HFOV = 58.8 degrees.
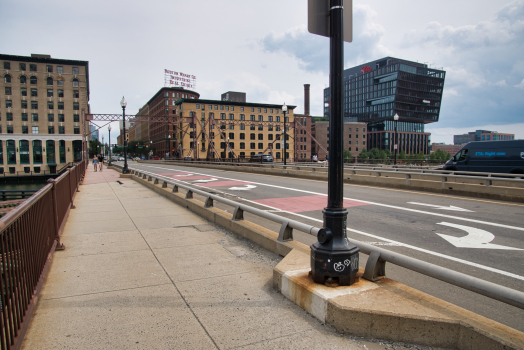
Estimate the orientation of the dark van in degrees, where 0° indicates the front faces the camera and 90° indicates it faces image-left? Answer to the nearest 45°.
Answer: approximately 90°

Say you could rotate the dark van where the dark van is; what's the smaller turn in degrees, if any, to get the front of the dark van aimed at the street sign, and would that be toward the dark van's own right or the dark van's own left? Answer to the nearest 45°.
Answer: approximately 90° to the dark van's own left

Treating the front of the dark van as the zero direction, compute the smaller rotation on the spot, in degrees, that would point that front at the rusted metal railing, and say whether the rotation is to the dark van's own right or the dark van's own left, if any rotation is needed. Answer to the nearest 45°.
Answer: approximately 90° to the dark van's own left

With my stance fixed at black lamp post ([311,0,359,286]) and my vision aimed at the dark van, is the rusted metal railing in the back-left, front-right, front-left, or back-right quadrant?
back-left

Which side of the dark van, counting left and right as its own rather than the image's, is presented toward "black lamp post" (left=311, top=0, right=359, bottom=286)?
left
